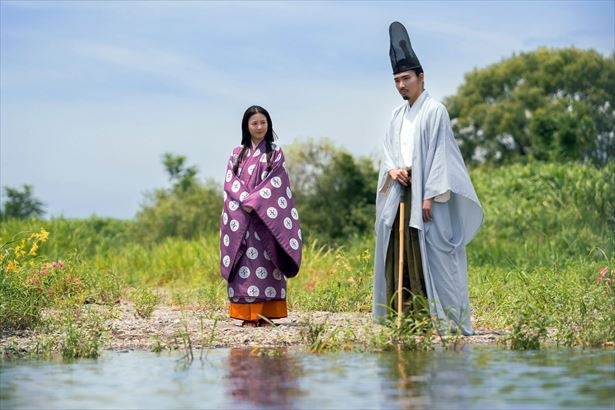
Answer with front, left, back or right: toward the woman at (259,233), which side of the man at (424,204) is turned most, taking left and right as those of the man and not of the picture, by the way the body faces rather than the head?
right

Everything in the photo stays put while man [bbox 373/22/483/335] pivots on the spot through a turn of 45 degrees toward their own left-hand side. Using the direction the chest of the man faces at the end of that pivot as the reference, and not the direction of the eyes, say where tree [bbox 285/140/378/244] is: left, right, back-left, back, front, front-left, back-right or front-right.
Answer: back

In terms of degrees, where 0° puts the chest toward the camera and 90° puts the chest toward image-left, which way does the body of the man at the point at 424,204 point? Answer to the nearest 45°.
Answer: approximately 45°

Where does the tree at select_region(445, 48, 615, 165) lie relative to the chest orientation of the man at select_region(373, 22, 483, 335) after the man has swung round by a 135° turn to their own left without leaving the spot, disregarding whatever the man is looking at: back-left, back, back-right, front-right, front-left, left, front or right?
left

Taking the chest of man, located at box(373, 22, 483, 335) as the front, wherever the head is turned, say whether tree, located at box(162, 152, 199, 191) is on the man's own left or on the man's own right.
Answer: on the man's own right

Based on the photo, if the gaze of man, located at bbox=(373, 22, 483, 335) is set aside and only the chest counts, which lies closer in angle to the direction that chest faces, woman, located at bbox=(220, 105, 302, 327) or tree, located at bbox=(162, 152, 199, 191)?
the woman

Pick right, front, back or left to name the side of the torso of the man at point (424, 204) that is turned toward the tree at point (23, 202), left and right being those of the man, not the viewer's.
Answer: right

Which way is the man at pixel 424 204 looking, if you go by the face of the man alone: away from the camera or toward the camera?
toward the camera

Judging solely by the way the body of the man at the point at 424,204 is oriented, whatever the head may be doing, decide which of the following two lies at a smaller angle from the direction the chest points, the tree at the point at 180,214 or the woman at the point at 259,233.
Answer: the woman

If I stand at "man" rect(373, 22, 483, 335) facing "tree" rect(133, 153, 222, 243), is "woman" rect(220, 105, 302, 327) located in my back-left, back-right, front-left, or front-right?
front-left

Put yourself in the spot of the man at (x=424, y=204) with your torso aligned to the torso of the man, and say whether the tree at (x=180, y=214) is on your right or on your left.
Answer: on your right
